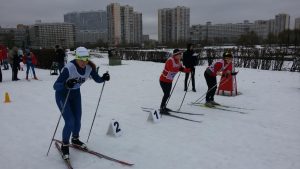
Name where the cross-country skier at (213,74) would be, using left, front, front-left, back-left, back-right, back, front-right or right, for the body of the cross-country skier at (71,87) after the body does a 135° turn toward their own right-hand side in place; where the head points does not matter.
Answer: back-right

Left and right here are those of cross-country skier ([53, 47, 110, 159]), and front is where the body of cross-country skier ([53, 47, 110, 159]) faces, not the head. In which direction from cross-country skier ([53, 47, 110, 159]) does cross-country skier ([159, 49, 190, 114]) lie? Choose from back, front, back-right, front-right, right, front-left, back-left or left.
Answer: left

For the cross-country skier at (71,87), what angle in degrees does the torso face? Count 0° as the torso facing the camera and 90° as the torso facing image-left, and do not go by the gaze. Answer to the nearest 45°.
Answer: approximately 315°
